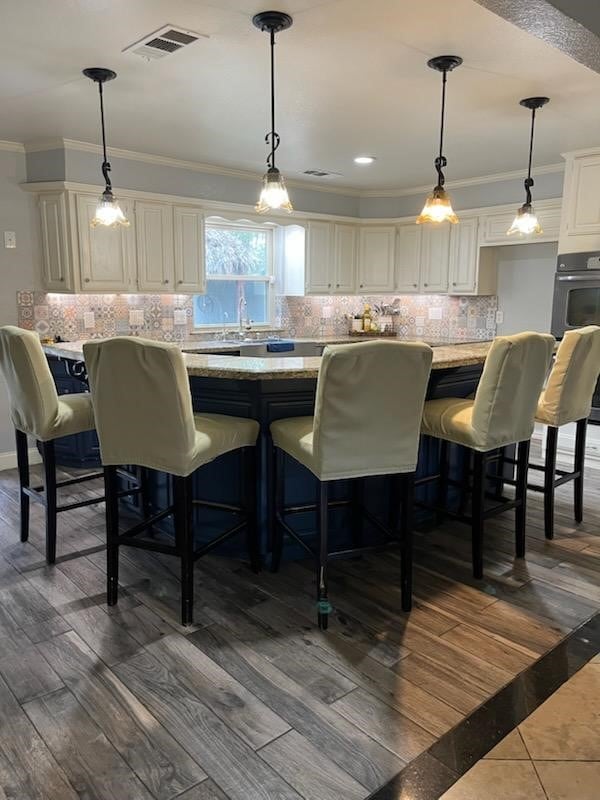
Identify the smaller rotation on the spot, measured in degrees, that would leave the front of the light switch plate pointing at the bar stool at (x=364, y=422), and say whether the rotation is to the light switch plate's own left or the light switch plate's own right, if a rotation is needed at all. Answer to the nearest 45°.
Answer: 0° — it already faces it

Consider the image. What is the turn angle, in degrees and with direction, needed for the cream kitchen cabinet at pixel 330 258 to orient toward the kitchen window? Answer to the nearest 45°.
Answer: approximately 135° to its right

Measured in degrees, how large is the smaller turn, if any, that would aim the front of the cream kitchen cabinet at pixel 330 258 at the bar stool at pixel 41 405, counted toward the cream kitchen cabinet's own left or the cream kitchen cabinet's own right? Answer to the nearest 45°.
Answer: approximately 45° to the cream kitchen cabinet's own right

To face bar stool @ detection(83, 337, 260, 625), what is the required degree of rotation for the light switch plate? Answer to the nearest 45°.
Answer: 0° — it already faces it

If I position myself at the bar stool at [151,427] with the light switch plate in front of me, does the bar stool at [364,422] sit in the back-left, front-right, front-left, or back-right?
back-right

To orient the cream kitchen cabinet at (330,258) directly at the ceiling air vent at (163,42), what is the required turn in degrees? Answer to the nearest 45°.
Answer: approximately 45° to its right

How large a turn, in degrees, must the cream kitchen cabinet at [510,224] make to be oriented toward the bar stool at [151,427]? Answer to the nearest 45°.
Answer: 0° — it already faces it
